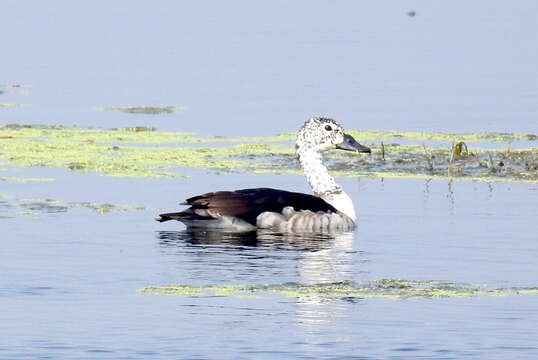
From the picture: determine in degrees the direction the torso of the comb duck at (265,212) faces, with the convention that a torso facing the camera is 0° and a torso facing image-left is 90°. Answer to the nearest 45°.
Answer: approximately 270°

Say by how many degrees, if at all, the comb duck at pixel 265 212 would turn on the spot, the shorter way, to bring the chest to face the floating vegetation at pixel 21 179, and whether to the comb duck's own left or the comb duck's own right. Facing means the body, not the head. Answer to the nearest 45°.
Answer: approximately 135° to the comb duck's own left

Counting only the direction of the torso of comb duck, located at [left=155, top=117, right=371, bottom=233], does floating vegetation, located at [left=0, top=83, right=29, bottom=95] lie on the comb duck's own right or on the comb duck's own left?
on the comb duck's own left

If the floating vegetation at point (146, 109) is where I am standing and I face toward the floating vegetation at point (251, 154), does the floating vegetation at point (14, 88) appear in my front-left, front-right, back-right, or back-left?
back-right

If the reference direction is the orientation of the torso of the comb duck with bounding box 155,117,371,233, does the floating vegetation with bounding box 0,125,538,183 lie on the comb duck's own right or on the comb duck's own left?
on the comb duck's own left

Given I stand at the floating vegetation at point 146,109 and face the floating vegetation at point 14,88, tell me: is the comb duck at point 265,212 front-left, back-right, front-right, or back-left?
back-left

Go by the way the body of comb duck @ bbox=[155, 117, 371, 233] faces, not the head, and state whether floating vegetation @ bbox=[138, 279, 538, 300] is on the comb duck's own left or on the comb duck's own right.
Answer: on the comb duck's own right
